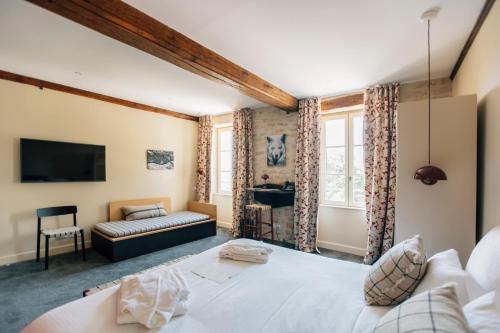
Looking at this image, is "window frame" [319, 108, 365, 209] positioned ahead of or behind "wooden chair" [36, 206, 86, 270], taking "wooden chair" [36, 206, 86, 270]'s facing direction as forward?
ahead

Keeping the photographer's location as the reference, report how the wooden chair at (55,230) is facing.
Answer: facing the viewer and to the right of the viewer

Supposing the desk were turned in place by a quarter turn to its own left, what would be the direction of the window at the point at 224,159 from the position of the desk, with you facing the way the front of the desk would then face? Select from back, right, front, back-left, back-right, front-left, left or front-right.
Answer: back

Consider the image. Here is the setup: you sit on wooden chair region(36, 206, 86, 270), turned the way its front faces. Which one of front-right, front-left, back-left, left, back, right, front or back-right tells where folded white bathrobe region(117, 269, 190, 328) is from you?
front-right

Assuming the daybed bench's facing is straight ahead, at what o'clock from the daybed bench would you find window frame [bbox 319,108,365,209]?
The window frame is roughly at 11 o'clock from the daybed bench.

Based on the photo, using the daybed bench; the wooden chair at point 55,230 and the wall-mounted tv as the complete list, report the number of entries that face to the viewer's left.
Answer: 0

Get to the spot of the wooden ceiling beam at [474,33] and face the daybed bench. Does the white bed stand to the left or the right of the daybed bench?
left

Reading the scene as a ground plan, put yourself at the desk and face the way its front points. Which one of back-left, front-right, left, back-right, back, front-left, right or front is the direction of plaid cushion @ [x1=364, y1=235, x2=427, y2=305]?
front-left

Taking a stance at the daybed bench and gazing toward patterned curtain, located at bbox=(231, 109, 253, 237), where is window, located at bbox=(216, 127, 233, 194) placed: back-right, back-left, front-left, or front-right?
front-left

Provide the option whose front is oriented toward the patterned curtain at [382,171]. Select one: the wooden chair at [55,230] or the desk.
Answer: the wooden chair

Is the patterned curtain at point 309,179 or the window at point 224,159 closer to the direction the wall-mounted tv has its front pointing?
the patterned curtain

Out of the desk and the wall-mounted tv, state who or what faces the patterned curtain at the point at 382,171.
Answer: the wall-mounted tv

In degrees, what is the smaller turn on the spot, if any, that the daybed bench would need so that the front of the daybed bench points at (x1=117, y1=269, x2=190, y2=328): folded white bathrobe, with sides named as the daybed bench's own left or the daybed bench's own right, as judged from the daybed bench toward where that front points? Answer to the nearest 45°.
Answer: approximately 45° to the daybed bench's own right

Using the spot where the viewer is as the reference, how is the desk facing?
facing the viewer and to the left of the viewer

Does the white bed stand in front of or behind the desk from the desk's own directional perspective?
in front

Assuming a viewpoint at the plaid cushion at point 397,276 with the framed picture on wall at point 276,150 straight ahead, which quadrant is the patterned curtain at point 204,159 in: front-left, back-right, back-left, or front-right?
front-left

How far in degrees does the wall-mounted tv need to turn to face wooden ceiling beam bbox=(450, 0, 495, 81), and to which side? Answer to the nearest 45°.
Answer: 0° — it already faces it

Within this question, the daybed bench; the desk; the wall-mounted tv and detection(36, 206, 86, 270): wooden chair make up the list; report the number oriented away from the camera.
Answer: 0

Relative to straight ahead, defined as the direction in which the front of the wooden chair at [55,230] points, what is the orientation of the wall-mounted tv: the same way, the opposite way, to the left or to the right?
the same way
